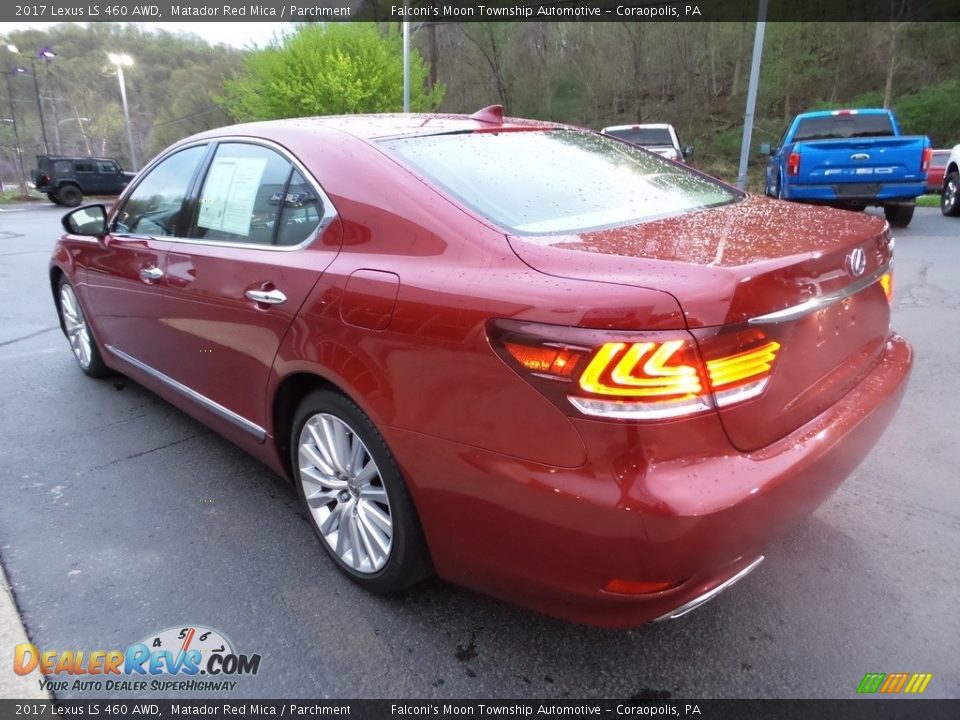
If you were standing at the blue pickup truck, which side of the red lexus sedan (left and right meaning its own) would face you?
right

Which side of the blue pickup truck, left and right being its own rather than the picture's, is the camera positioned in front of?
back

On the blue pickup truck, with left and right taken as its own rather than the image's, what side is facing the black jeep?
left

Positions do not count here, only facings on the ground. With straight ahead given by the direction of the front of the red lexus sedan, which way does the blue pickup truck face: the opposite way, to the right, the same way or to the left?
to the right

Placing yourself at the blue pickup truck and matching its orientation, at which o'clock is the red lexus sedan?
The red lexus sedan is roughly at 6 o'clock from the blue pickup truck.

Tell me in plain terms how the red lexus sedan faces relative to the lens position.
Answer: facing away from the viewer and to the left of the viewer

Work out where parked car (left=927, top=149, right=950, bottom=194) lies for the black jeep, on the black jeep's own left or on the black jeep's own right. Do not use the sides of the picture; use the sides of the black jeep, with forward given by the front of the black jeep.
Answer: on the black jeep's own right

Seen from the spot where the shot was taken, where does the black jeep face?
facing away from the viewer and to the right of the viewer

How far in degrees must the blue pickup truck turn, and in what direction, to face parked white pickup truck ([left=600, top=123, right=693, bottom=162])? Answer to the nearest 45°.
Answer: approximately 45° to its left
